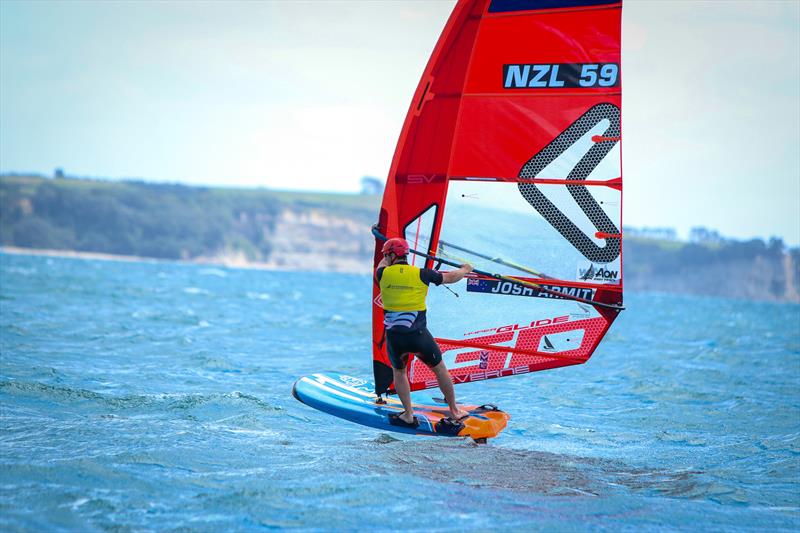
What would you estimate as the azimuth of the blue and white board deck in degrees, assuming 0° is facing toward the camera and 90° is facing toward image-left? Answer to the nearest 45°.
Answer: approximately 90°
